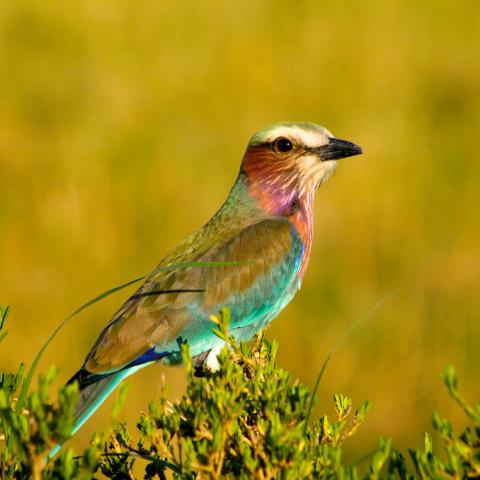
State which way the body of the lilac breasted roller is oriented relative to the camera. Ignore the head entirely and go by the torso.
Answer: to the viewer's right
